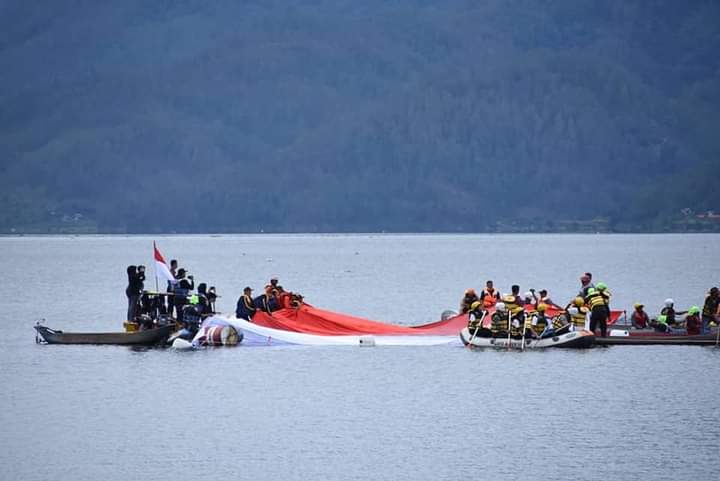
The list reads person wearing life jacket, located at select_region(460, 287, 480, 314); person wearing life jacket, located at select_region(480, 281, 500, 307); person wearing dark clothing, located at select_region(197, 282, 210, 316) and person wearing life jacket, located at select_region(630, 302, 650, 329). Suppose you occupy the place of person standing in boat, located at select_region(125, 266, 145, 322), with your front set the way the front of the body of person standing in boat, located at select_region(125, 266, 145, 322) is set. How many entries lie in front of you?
4

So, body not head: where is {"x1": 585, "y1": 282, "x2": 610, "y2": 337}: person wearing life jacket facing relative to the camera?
away from the camera

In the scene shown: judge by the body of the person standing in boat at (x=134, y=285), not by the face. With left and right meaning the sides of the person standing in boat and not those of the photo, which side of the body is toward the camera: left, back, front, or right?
right

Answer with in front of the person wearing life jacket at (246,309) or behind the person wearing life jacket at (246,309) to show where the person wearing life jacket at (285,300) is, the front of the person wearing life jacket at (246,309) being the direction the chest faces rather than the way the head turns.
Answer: in front

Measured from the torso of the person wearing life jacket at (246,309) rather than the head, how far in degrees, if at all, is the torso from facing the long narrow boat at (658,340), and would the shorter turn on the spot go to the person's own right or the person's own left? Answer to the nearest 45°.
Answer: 0° — they already face it

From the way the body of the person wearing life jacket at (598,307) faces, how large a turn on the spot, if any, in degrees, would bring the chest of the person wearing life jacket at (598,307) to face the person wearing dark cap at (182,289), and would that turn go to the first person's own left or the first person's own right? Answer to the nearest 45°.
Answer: approximately 90° to the first person's own left

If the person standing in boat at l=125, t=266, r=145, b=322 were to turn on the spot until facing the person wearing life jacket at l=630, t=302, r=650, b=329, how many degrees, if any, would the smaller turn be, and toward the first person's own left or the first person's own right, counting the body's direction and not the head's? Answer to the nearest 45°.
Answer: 0° — they already face them

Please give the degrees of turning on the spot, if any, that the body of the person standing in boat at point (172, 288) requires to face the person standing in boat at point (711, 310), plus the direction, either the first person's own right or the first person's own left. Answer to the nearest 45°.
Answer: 0° — they already face them

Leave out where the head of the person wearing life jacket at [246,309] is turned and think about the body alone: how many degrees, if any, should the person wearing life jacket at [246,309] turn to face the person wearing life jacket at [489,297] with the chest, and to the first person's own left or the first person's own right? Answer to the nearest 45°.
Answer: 0° — they already face them

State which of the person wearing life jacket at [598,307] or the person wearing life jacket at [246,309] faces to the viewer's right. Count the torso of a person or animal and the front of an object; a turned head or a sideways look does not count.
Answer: the person wearing life jacket at [246,309]

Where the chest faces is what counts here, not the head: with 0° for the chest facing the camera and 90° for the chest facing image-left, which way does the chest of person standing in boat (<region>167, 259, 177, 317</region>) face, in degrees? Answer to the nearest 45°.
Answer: approximately 270°

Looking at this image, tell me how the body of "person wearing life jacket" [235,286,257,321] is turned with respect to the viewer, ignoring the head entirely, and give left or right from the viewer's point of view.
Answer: facing to the right of the viewer

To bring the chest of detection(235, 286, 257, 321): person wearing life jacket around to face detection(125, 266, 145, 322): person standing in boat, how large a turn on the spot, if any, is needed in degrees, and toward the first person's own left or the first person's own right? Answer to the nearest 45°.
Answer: approximately 180°
